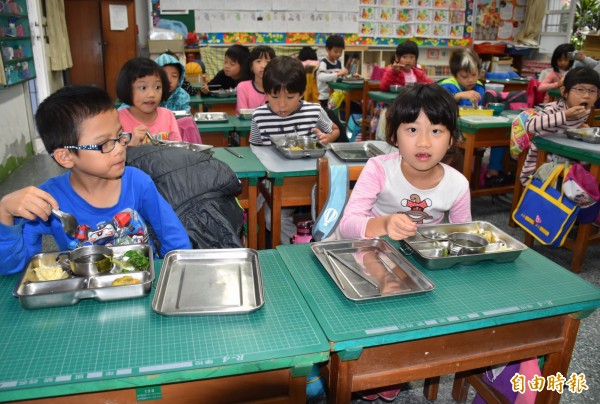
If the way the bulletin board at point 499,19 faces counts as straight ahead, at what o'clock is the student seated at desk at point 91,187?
The student seated at desk is roughly at 12 o'clock from the bulletin board.

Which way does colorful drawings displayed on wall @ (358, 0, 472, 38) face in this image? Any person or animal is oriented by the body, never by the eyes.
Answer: toward the camera

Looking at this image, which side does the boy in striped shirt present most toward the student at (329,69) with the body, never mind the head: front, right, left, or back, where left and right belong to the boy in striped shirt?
back

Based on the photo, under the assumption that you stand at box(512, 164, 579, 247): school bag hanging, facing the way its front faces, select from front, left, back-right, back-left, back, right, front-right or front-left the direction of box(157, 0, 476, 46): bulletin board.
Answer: right

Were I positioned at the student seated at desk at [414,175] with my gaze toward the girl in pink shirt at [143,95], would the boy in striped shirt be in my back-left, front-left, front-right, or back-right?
front-right

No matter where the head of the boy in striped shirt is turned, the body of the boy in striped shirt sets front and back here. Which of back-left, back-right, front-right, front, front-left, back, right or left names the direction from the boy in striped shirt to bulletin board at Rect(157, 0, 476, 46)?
back

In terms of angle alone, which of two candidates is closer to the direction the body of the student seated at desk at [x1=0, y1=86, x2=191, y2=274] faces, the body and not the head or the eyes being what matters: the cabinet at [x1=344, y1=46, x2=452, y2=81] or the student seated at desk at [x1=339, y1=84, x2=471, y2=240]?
the student seated at desk

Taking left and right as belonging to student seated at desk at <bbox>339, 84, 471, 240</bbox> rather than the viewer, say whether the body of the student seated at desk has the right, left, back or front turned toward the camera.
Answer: front

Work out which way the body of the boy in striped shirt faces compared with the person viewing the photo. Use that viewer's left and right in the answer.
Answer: facing the viewer

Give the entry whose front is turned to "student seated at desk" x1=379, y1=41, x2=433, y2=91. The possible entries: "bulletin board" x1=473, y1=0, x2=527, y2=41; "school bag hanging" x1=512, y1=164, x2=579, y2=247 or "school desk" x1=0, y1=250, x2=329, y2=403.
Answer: the bulletin board

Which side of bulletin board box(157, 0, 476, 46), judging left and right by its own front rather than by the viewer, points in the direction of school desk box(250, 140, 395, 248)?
front
